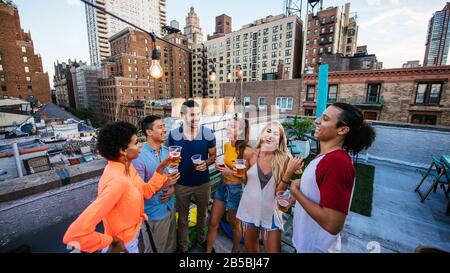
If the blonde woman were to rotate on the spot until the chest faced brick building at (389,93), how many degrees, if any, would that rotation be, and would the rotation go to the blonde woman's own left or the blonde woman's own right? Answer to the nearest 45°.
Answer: approximately 135° to the blonde woman's own left

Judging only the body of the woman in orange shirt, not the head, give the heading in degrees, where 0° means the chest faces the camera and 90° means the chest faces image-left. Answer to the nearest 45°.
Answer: approximately 270°

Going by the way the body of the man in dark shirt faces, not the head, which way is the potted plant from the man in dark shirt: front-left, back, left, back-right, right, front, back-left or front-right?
back-left

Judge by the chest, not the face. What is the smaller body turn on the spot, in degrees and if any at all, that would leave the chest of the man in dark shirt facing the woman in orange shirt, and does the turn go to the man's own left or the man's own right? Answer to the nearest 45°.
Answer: approximately 45° to the man's own right

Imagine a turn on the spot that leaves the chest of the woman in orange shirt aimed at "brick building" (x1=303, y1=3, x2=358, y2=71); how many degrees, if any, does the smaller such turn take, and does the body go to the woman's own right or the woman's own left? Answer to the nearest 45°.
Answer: approximately 45° to the woman's own left

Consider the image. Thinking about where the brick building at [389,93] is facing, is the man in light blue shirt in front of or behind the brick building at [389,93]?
in front

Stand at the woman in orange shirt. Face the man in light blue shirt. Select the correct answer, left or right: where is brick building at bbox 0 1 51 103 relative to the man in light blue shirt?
left

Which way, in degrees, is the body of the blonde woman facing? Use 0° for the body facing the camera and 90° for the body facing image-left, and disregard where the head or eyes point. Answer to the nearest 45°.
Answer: approximately 0°

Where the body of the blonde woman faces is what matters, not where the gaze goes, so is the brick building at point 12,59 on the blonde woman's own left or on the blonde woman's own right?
on the blonde woman's own right

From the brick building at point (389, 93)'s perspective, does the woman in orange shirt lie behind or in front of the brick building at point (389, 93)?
in front
